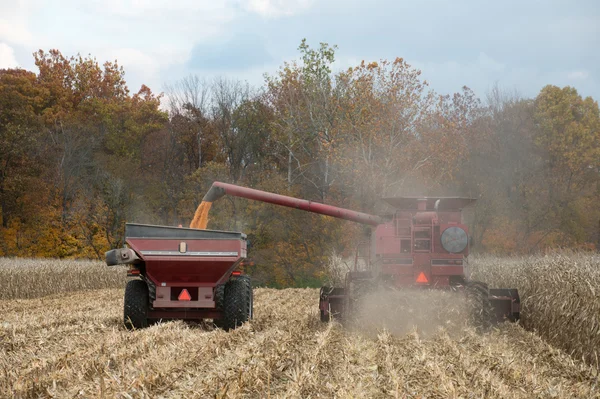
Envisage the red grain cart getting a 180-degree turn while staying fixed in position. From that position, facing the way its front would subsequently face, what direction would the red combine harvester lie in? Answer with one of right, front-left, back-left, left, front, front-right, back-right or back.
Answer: left

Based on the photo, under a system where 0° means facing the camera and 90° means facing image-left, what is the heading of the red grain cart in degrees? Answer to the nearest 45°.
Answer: approximately 180°

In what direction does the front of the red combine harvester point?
away from the camera
